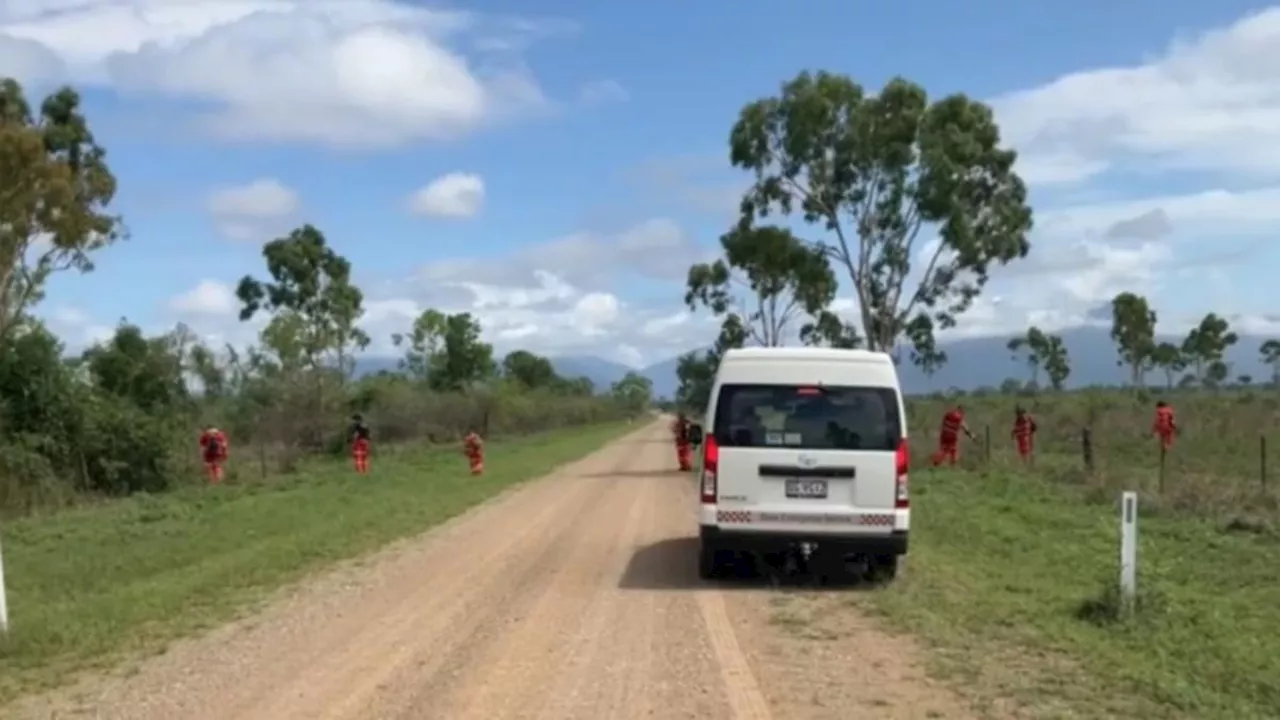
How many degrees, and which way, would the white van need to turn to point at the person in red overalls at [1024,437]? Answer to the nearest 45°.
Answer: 0° — it already faces them

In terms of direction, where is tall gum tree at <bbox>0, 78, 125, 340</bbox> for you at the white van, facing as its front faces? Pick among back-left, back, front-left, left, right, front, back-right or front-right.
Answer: front-left

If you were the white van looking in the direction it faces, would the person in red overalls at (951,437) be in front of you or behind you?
in front

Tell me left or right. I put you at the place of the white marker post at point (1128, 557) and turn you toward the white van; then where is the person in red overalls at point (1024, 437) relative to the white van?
right

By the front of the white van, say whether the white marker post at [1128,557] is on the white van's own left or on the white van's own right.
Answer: on the white van's own right

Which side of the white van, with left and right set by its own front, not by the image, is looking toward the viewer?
back

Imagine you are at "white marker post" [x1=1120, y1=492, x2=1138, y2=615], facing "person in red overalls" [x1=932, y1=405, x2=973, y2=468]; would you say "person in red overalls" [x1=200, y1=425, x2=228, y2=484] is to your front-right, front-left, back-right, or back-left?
front-left

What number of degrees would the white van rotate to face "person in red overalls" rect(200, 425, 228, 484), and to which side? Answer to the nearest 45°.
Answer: approximately 45° to its left

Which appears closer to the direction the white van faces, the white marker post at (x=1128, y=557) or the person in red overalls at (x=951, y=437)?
the person in red overalls
